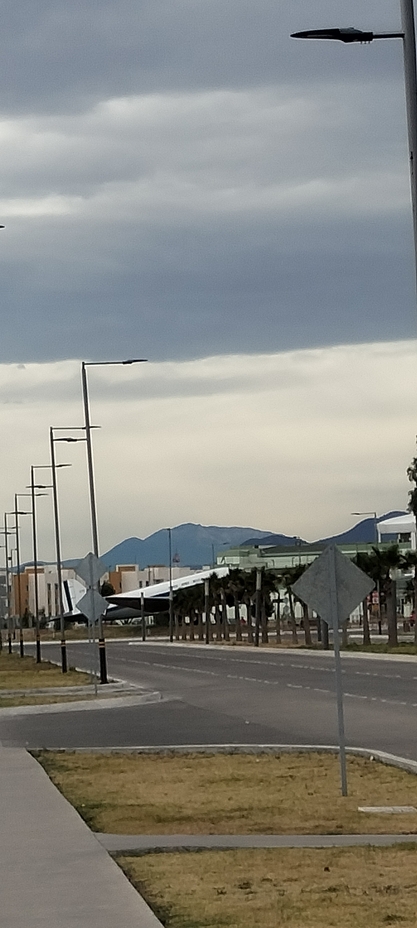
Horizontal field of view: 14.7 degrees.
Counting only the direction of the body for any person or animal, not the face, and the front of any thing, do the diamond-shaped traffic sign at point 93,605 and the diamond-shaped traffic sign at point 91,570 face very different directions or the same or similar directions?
same or similar directions

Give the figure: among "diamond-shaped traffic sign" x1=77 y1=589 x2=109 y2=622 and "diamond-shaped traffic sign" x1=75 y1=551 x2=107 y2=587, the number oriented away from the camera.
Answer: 2

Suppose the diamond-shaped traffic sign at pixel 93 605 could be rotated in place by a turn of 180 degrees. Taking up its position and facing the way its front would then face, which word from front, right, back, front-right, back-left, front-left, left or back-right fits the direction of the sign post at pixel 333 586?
front

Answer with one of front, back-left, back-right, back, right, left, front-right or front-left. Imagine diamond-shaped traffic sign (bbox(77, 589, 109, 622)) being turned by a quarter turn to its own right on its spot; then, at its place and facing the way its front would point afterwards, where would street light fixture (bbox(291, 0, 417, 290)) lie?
right

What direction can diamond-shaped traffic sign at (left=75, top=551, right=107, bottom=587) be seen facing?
away from the camera

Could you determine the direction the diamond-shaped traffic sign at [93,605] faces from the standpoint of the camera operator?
facing away from the viewer

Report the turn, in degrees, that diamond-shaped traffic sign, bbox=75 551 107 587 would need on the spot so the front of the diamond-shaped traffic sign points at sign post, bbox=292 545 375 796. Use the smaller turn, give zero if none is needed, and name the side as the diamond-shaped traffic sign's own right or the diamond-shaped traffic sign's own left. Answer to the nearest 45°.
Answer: approximately 180°

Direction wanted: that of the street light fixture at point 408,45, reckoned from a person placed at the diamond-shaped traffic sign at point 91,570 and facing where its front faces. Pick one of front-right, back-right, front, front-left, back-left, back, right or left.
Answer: back
